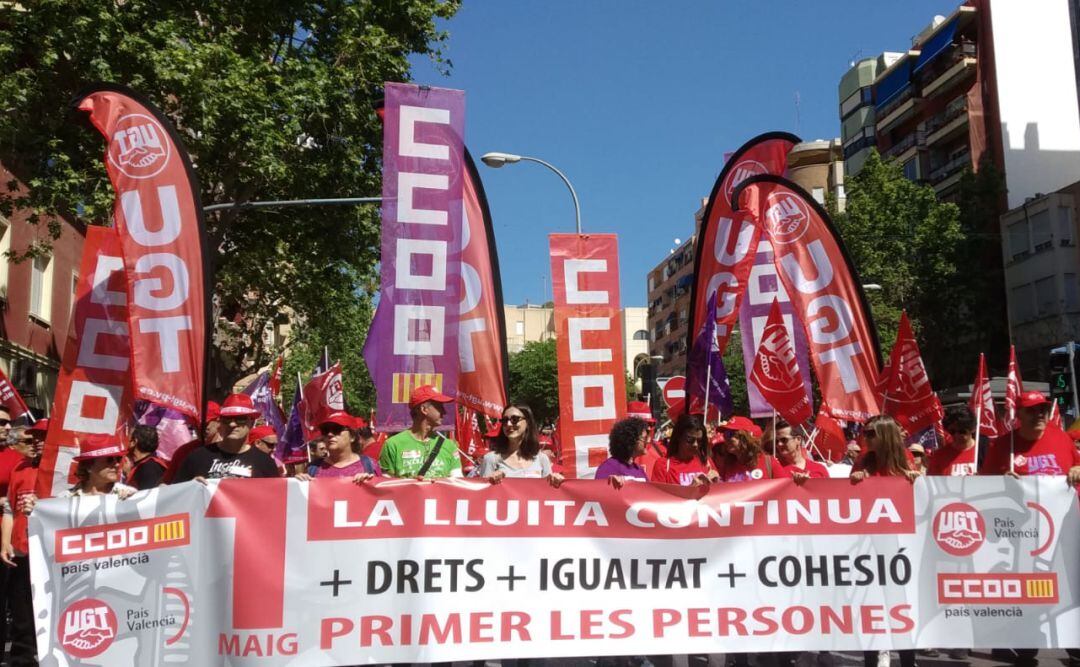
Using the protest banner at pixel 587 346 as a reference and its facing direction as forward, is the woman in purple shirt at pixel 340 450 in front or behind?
in front

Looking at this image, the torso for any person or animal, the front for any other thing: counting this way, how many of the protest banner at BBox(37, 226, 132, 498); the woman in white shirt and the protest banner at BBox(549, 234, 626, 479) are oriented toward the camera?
3

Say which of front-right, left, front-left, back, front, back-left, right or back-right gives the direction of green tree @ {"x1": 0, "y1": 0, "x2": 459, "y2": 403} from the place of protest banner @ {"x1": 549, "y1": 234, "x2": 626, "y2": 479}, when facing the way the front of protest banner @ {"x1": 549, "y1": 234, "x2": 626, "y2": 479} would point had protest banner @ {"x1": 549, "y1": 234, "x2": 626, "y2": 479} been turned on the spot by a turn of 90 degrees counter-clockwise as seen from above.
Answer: back-left

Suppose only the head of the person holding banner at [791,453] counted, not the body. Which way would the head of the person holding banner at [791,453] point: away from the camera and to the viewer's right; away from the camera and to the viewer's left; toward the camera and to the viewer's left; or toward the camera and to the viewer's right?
toward the camera and to the viewer's left

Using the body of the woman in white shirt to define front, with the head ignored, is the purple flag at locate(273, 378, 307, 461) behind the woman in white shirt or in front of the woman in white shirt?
behind

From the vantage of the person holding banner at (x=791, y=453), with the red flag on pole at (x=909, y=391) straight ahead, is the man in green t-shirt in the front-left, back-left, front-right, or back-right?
back-left

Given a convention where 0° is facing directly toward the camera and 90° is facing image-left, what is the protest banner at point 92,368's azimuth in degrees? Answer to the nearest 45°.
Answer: approximately 0°

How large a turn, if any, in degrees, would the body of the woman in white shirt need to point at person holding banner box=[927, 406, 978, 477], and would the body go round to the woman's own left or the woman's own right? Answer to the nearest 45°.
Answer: approximately 90° to the woman's own left

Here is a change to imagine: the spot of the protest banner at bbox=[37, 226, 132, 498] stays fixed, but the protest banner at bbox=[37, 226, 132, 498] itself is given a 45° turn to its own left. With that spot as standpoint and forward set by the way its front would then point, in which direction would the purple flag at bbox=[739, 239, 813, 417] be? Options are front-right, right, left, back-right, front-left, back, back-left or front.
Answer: front-left

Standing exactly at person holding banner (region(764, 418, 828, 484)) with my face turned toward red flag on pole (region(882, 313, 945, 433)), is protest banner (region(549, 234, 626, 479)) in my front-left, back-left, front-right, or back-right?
back-left

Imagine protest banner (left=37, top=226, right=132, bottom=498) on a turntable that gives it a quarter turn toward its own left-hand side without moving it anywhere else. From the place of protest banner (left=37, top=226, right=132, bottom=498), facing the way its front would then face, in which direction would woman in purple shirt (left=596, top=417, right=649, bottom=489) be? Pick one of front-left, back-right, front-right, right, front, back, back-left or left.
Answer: front-right

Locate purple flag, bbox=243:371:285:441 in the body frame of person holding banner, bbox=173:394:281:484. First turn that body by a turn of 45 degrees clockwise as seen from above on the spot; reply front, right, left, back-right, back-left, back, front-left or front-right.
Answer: back-right
